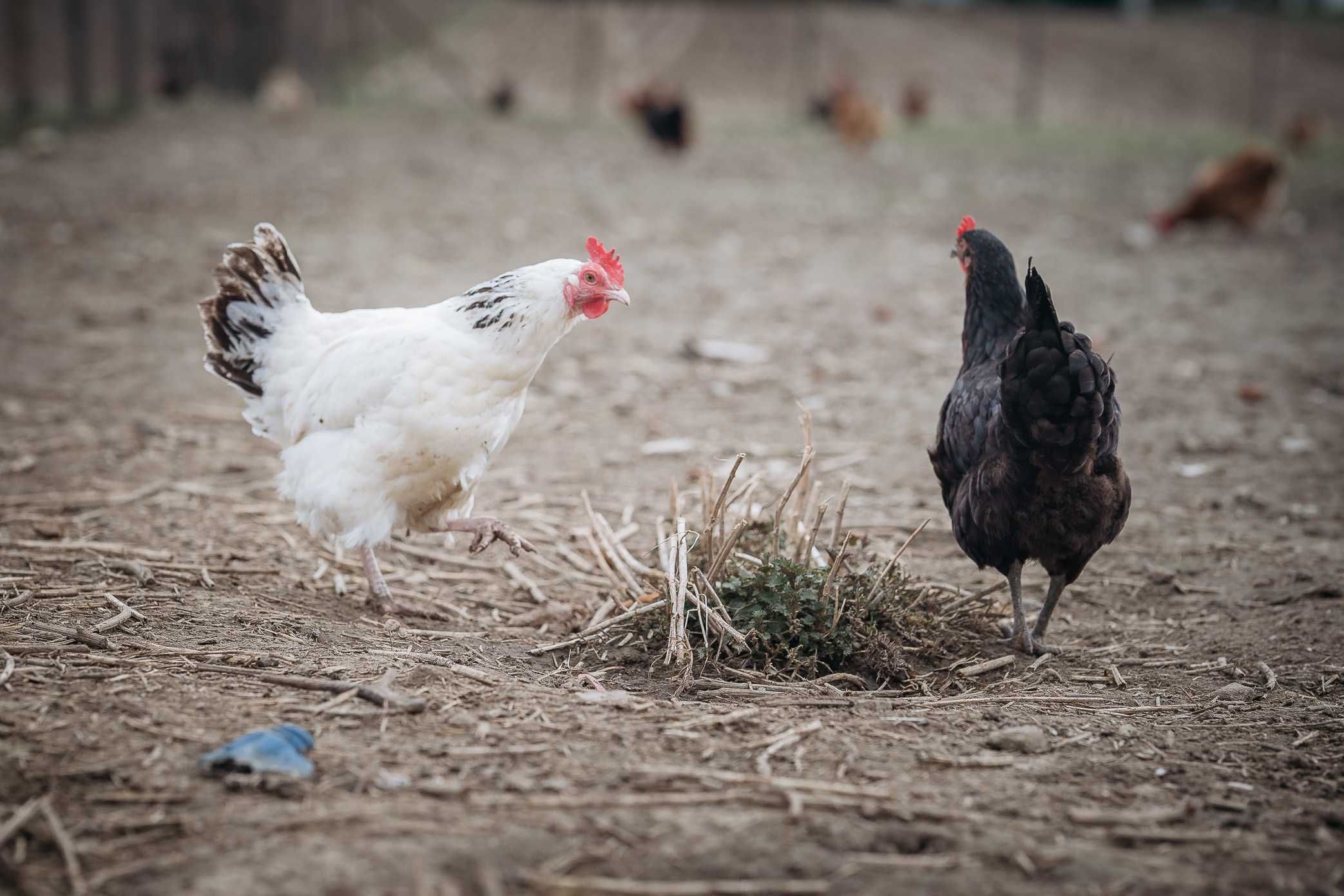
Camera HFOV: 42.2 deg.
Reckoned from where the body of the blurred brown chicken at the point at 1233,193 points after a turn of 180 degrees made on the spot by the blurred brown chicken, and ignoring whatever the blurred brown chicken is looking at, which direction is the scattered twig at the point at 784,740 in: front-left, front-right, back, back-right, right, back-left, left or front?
right

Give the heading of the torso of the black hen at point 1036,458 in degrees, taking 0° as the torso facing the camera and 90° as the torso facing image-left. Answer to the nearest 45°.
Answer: approximately 135°

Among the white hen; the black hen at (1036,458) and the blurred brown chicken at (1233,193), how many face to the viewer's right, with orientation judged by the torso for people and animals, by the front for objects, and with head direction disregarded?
1

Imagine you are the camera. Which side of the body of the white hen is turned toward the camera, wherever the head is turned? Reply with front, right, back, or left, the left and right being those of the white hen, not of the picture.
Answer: right

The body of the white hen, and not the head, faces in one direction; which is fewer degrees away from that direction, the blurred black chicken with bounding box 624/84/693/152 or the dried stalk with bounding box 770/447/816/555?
the dried stalk

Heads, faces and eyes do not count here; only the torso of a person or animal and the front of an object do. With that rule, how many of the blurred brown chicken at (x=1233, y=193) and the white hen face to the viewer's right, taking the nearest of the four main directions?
1

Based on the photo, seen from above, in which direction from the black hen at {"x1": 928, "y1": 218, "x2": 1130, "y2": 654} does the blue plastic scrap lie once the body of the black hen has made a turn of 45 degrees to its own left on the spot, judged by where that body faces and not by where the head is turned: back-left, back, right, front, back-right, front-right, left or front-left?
front-left

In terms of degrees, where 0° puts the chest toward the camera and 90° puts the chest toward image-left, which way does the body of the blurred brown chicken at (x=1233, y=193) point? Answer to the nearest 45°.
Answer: approximately 90°

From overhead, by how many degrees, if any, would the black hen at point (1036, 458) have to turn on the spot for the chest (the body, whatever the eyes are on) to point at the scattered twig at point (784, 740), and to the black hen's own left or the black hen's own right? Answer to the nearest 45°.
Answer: approximately 90° to the black hen's own left

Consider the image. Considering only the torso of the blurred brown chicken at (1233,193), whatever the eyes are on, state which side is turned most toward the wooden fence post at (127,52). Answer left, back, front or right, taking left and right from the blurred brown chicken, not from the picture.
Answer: front

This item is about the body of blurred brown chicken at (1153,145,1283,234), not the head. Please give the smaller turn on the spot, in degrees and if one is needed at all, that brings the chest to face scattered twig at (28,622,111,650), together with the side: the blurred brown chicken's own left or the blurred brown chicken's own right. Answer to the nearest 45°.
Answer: approximately 90° to the blurred brown chicken's own left

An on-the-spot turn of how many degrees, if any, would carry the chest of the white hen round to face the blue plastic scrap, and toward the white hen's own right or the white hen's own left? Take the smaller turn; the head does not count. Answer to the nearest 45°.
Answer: approximately 90° to the white hen's own right

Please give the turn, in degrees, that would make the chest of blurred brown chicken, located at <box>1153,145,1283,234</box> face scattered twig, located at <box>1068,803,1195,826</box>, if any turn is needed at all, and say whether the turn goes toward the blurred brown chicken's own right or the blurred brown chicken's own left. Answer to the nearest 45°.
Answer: approximately 90° to the blurred brown chicken's own left

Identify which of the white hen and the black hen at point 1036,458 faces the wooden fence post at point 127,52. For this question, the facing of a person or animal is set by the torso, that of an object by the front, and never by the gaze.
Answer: the black hen

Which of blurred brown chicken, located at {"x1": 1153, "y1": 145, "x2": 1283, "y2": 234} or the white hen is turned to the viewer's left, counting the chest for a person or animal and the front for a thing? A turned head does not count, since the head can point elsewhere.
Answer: the blurred brown chicken

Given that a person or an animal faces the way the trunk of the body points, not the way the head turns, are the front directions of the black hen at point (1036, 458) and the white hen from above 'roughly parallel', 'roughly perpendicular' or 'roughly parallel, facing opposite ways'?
roughly perpendicular

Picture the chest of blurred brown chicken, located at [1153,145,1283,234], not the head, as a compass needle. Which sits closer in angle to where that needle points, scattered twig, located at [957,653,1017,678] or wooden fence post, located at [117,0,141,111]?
the wooden fence post
